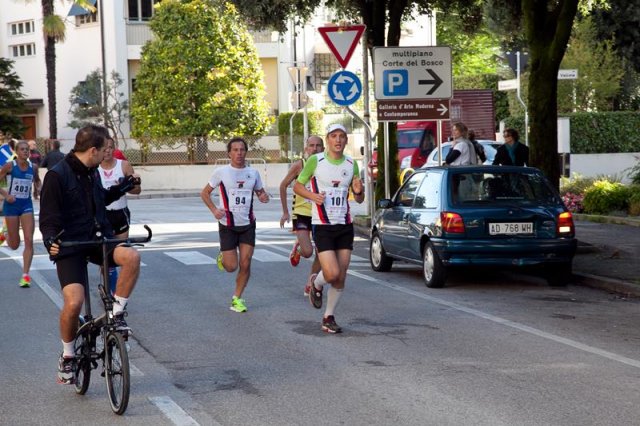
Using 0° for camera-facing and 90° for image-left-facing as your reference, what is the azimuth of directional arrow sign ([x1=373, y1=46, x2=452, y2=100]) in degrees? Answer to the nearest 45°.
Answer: approximately 0°

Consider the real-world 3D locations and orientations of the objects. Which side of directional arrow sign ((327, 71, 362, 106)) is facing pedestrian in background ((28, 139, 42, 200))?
right

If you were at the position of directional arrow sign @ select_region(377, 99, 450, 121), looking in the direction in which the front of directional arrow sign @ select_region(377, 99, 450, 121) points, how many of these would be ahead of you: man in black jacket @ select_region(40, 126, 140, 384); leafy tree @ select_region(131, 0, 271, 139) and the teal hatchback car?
2

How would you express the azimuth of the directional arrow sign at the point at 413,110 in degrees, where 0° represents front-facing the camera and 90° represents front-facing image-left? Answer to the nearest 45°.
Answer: approximately 0°

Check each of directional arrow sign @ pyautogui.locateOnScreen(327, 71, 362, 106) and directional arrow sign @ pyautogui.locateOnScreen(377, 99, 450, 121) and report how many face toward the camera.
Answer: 2

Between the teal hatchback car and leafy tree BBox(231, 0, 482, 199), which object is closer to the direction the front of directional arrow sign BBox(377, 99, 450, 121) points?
the teal hatchback car

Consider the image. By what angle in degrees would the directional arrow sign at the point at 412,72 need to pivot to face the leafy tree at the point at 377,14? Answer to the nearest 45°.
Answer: approximately 180°
